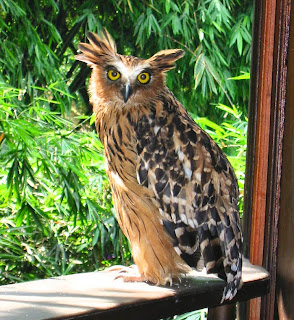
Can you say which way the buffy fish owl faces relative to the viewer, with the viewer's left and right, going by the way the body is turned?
facing the viewer and to the left of the viewer
